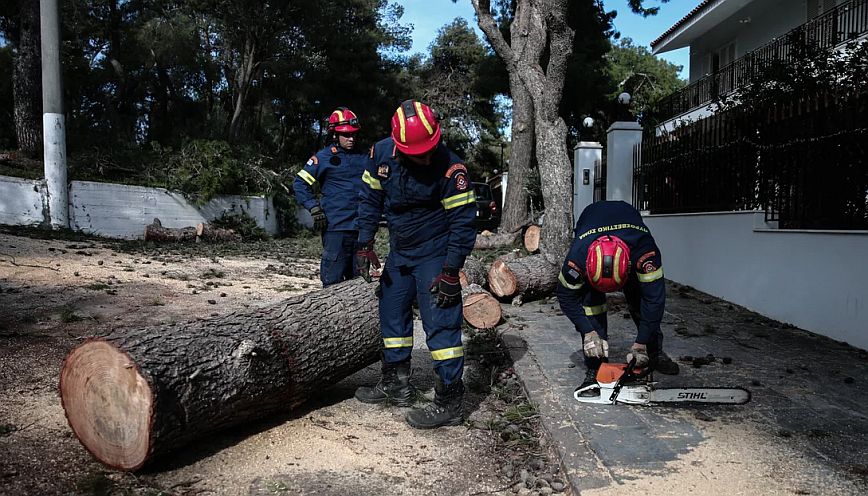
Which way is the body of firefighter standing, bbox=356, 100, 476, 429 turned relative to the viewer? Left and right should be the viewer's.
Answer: facing the viewer and to the left of the viewer

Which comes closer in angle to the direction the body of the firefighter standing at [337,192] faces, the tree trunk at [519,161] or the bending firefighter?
the bending firefighter

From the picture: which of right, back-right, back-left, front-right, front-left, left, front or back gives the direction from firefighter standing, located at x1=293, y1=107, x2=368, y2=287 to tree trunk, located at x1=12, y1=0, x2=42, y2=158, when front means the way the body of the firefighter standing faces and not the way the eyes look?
back

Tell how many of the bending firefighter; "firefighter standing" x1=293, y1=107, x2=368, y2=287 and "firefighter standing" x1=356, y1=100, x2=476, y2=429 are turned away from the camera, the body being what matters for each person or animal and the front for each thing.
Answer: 0

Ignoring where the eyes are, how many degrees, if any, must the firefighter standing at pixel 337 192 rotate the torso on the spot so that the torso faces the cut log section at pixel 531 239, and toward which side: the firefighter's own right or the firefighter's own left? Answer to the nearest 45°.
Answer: approximately 90° to the firefighter's own left

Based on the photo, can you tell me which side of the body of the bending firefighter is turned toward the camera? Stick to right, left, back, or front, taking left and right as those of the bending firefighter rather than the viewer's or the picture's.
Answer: front

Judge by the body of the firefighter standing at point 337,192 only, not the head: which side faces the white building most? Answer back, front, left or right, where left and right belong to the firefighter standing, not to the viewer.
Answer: left

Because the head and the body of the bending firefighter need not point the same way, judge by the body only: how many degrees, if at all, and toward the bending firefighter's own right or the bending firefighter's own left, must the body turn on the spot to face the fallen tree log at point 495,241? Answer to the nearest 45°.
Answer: approximately 180°

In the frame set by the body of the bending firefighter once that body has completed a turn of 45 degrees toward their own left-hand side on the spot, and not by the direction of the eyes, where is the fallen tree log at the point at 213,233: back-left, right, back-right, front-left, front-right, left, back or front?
back

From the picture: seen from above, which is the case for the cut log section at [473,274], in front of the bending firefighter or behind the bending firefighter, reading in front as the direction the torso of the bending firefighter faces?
behind

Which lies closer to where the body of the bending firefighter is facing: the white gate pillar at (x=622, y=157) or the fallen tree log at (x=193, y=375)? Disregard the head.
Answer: the fallen tree log
